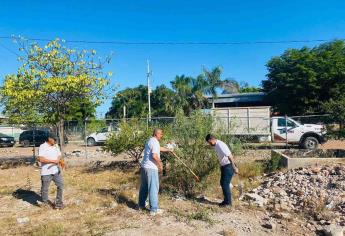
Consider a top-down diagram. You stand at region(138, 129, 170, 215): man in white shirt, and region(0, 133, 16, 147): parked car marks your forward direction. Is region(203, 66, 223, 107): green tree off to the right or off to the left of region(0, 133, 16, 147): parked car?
right

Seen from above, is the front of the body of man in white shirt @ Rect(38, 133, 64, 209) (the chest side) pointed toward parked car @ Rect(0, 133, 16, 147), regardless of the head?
no

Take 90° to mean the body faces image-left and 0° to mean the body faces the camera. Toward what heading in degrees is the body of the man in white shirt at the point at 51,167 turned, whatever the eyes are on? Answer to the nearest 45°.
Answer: approximately 315°

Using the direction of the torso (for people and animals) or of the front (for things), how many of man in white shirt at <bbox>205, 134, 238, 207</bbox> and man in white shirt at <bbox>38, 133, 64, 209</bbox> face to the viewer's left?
1

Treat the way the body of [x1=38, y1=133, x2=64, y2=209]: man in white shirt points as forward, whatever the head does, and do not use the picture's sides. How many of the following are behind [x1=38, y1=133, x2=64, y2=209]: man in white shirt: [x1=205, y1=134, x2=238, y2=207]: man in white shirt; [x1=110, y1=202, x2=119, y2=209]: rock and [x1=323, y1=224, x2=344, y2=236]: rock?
0

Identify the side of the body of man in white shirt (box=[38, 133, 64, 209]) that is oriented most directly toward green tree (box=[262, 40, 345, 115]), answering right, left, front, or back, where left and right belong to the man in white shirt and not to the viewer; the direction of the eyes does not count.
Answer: left

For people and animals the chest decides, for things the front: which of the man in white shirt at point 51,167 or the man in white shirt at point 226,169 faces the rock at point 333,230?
the man in white shirt at point 51,167

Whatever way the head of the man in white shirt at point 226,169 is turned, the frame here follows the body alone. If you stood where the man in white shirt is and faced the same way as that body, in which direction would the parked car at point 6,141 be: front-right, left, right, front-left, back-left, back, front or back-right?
front-right

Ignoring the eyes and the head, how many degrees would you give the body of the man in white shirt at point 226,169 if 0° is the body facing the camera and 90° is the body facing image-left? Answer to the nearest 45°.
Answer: approximately 90°

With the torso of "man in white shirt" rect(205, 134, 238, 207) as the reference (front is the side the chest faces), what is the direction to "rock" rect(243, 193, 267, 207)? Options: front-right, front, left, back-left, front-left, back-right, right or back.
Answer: back-right

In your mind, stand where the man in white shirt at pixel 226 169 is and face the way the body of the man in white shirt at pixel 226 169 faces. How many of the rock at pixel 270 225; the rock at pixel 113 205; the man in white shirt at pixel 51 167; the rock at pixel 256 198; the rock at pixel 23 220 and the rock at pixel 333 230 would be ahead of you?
3

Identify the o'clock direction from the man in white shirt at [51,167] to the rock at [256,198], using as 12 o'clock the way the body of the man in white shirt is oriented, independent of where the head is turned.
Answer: The rock is roughly at 11 o'clock from the man in white shirt.

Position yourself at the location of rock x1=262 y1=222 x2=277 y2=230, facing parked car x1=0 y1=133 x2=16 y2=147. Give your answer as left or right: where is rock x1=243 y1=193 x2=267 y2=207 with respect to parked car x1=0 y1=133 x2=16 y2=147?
right

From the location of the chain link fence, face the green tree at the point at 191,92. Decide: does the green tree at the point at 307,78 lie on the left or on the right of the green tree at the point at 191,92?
right

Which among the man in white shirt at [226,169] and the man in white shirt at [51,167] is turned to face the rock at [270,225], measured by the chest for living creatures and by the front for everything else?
the man in white shirt at [51,167]

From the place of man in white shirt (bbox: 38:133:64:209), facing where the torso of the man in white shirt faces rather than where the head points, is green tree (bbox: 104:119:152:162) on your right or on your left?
on your left

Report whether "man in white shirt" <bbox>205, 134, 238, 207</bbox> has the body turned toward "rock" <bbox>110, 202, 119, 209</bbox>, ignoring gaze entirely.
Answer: yes
